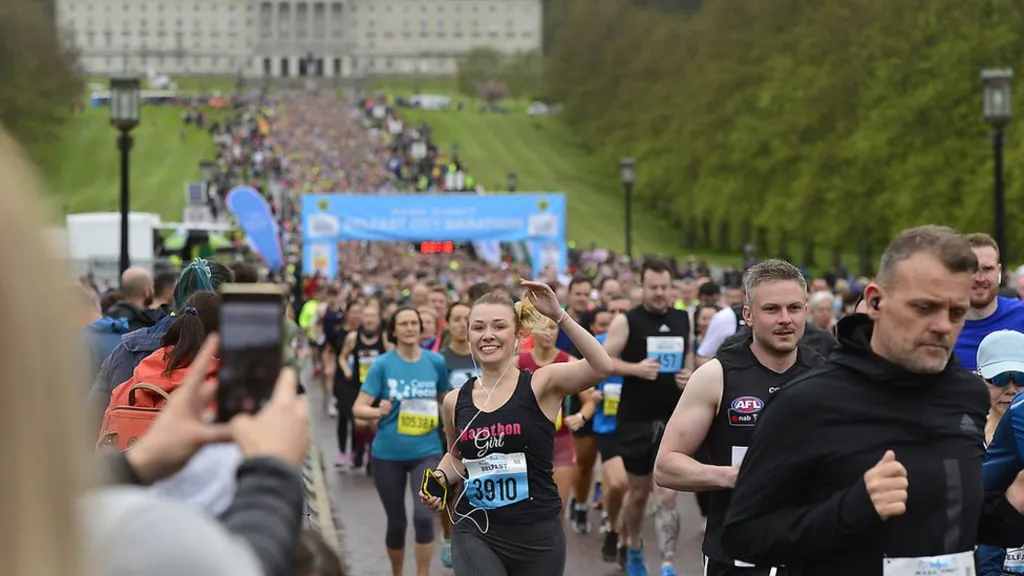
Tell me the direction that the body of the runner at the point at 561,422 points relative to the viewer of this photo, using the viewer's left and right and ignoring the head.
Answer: facing the viewer

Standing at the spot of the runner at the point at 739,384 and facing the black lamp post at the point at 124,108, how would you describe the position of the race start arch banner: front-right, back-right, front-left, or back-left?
front-right

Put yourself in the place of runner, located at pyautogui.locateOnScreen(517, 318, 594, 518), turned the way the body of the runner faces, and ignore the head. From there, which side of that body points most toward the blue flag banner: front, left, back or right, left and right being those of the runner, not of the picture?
back

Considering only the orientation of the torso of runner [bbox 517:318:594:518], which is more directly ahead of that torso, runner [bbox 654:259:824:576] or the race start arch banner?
the runner

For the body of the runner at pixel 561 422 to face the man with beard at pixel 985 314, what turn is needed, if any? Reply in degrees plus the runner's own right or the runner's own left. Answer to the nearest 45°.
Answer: approximately 45° to the runner's own left

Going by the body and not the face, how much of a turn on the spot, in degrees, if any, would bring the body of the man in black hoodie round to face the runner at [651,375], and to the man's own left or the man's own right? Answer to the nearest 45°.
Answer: approximately 135° to the man's own left

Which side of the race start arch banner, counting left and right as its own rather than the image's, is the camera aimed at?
front

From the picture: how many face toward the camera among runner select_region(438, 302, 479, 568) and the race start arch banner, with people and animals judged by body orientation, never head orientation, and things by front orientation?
2

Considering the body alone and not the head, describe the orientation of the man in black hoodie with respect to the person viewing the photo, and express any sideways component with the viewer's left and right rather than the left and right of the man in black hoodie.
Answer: facing the viewer and to the right of the viewer
